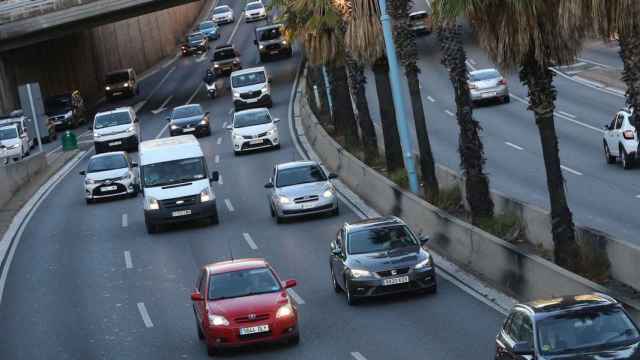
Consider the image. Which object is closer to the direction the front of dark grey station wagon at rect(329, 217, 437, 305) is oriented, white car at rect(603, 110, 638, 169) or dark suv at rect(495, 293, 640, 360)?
the dark suv

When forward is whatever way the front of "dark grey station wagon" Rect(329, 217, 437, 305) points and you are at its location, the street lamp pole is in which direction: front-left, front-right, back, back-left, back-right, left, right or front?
back

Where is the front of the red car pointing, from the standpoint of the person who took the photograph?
facing the viewer

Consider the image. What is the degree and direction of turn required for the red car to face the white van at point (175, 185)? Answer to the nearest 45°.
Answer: approximately 180°

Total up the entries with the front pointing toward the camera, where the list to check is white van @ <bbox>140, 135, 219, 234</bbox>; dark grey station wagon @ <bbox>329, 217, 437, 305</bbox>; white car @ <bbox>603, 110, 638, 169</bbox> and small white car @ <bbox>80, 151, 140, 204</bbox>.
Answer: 3

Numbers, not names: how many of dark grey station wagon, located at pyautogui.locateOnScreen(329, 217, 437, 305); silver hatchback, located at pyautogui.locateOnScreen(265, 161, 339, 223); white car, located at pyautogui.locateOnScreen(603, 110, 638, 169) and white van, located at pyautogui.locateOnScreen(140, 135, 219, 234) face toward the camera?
3

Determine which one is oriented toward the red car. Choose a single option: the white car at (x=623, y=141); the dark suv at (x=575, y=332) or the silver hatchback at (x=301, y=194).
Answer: the silver hatchback

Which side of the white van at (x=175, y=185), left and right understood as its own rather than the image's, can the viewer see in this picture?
front

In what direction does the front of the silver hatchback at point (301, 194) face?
toward the camera

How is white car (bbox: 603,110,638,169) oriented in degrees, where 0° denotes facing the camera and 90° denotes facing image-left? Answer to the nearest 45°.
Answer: approximately 135°

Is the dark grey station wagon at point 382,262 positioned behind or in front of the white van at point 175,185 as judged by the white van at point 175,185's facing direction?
in front

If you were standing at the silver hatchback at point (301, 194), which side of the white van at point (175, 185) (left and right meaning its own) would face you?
left

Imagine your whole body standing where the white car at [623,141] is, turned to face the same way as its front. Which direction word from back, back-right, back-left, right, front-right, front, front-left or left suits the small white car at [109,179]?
front-left

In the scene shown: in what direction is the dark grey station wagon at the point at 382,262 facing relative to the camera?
toward the camera

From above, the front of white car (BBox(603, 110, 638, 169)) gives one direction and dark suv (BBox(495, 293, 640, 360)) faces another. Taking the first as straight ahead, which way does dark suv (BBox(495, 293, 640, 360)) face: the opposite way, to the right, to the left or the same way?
the opposite way
